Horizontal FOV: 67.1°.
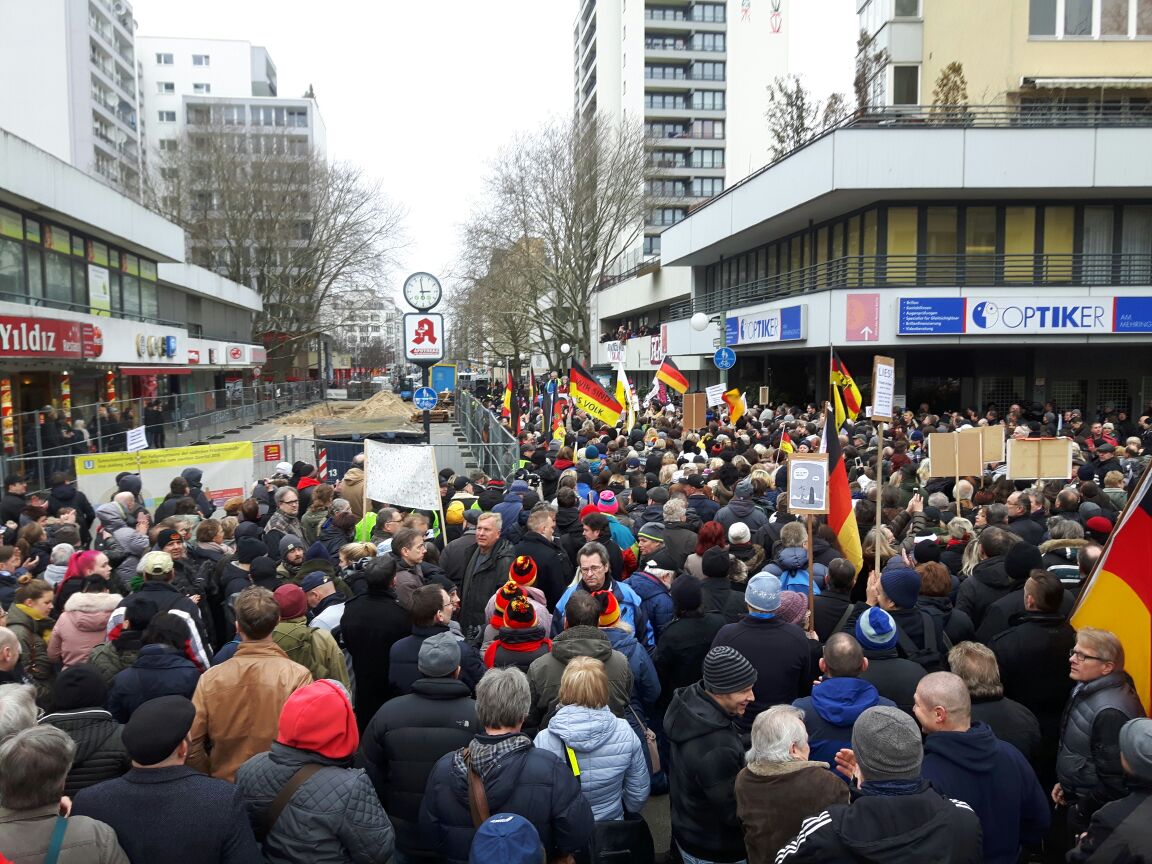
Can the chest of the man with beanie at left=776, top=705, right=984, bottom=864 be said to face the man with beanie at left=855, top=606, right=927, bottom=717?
yes

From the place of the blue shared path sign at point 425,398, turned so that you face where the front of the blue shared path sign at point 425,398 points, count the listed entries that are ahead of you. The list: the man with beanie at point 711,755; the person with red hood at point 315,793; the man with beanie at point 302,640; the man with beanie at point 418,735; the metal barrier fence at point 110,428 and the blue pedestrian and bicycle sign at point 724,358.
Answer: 4

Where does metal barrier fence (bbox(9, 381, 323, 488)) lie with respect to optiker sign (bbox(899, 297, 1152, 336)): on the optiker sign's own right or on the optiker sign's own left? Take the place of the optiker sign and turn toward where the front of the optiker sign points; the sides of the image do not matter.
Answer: on the optiker sign's own right

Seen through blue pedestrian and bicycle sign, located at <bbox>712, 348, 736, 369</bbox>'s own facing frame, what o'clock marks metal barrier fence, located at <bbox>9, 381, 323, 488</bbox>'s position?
The metal barrier fence is roughly at 3 o'clock from the blue pedestrian and bicycle sign.

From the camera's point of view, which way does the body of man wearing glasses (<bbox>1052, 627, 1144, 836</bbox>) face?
to the viewer's left

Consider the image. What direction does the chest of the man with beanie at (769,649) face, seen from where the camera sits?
away from the camera

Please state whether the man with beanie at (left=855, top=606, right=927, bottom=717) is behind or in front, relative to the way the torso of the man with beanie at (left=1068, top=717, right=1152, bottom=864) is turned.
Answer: in front

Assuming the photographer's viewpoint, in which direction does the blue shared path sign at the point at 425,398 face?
facing the viewer

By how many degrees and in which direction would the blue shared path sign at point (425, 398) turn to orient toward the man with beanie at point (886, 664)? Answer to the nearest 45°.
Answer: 0° — it already faces them

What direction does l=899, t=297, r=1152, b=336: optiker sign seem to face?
toward the camera

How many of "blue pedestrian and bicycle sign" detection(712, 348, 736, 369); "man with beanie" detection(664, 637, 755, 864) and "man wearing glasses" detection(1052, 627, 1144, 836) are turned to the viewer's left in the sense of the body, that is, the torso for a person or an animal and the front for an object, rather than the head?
1

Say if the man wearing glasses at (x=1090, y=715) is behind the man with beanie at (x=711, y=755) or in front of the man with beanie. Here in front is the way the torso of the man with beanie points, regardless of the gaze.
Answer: in front

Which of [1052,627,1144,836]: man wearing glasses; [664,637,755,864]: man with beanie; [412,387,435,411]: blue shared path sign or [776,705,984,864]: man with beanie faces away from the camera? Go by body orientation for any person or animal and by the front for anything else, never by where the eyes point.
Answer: [776,705,984,864]: man with beanie

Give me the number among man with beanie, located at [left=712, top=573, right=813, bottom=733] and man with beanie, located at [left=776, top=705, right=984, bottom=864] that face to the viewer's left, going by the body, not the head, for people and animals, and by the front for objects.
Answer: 0
